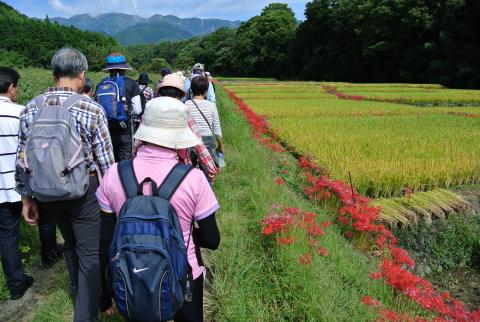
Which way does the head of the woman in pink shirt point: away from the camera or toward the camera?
away from the camera

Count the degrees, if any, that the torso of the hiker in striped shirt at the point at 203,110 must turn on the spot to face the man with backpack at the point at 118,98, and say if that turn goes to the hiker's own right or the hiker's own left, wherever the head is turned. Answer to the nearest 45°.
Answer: approximately 45° to the hiker's own left

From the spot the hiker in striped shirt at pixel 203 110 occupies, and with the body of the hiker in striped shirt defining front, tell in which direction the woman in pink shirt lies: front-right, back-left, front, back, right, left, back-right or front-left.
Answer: back

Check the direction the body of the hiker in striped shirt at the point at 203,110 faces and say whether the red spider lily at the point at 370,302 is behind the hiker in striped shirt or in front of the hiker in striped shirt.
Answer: behind

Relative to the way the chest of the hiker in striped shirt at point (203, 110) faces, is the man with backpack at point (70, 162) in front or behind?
behind

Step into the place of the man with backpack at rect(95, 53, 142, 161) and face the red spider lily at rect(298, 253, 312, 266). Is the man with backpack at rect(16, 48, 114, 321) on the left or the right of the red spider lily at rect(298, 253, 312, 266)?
right

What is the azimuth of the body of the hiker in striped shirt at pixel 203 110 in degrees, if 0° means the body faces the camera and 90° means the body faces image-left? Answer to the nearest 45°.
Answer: approximately 180°

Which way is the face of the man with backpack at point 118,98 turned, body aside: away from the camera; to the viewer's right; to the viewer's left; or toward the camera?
away from the camera
